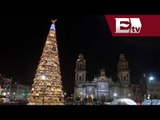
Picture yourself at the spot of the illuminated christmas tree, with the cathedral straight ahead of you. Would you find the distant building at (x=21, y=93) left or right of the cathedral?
left

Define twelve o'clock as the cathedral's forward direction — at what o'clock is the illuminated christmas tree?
The illuminated christmas tree is roughly at 12 o'clock from the cathedral.

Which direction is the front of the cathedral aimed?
toward the camera

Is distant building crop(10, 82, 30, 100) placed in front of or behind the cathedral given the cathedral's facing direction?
in front
